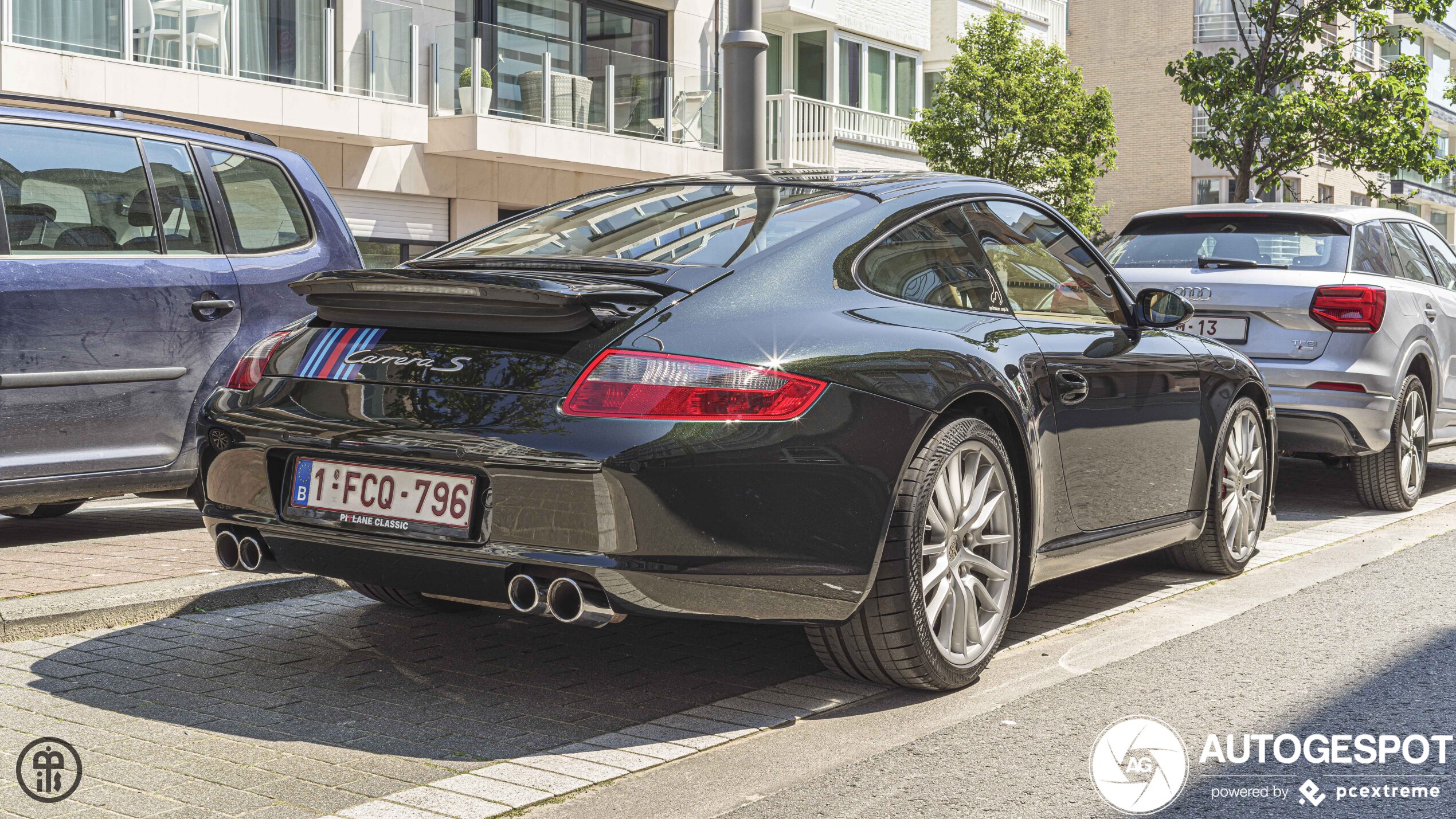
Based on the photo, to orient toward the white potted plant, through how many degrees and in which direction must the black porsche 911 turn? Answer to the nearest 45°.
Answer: approximately 45° to its left

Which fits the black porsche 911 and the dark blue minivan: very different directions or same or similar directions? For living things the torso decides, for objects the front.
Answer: very different directions

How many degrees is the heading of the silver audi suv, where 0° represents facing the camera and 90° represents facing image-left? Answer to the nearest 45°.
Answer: approximately 225°

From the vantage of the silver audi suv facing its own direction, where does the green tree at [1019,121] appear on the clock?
The green tree is roughly at 10 o'clock from the silver audi suv.

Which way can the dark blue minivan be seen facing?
to the viewer's left

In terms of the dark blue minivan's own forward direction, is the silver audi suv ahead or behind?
behind

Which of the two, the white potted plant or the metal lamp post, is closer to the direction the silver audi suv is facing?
the white potted plant

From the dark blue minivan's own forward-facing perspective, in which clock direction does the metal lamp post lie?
The metal lamp post is roughly at 5 o'clock from the dark blue minivan.

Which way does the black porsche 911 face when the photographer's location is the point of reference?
facing away from the viewer and to the right of the viewer

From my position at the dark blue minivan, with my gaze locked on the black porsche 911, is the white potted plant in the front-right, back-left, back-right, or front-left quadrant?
back-left

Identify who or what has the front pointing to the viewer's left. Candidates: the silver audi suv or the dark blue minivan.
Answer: the dark blue minivan
